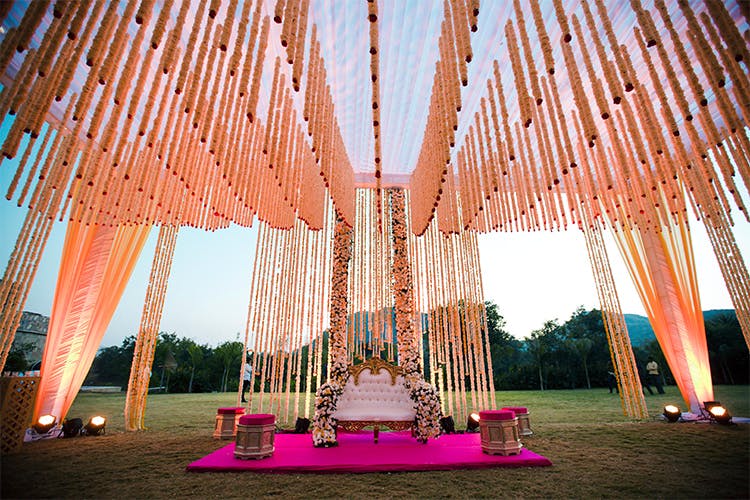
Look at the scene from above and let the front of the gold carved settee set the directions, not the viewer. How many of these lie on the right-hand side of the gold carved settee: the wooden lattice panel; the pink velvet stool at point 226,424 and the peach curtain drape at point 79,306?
3

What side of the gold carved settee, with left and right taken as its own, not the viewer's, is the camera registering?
front

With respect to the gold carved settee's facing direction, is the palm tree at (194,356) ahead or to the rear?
to the rear

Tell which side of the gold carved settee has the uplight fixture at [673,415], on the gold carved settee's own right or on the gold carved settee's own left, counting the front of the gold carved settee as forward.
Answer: on the gold carved settee's own left

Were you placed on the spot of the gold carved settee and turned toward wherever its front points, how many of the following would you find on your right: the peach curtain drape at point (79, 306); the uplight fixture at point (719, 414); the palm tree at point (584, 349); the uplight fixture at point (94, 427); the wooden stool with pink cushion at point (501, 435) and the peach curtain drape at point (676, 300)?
2

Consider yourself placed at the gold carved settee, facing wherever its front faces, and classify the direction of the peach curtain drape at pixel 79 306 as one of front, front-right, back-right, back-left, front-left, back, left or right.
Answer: right

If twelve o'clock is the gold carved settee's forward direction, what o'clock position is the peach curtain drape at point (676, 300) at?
The peach curtain drape is roughly at 9 o'clock from the gold carved settee.

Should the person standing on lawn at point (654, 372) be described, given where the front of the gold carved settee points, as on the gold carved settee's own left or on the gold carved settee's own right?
on the gold carved settee's own left

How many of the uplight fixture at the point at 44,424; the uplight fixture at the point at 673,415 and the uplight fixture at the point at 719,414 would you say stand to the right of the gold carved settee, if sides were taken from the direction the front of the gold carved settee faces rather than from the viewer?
1

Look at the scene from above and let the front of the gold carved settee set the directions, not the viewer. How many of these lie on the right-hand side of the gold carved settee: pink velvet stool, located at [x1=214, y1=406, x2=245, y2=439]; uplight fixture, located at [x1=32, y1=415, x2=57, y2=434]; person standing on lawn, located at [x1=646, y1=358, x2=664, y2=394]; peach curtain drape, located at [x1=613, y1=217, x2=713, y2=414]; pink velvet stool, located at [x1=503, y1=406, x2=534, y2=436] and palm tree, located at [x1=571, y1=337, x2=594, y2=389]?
2

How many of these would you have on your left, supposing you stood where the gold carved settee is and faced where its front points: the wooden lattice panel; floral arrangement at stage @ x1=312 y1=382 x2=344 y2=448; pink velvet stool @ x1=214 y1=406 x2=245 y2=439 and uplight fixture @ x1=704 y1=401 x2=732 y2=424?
1

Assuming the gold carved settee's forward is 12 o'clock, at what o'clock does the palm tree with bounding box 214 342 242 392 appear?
The palm tree is roughly at 5 o'clock from the gold carved settee.

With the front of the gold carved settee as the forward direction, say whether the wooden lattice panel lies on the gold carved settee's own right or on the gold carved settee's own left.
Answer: on the gold carved settee's own right

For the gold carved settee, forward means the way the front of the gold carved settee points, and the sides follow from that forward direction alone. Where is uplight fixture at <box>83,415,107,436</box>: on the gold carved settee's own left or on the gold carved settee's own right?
on the gold carved settee's own right

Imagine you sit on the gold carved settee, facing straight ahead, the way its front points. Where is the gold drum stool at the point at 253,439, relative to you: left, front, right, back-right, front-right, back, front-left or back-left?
front-right

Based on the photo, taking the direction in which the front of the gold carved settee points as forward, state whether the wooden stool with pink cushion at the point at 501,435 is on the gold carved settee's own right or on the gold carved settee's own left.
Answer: on the gold carved settee's own left
